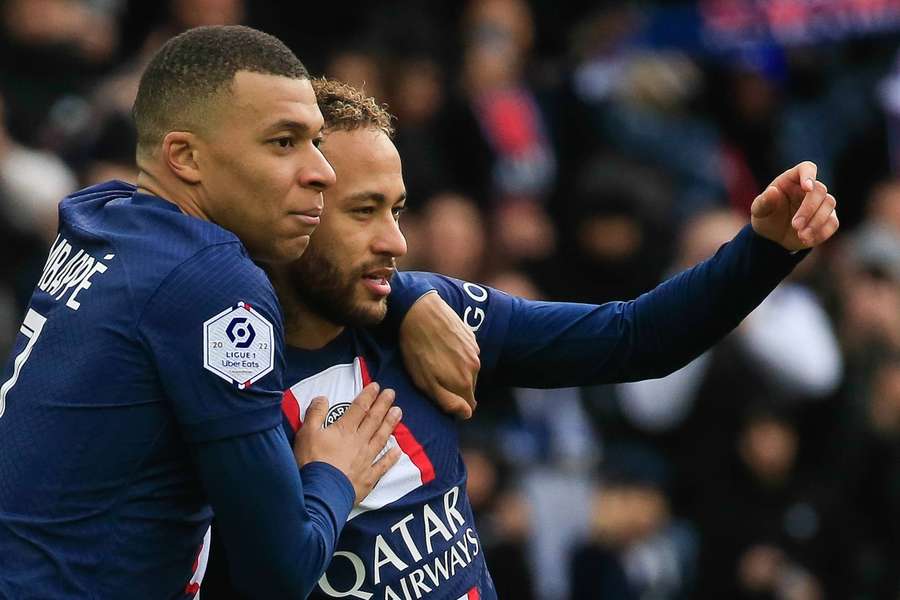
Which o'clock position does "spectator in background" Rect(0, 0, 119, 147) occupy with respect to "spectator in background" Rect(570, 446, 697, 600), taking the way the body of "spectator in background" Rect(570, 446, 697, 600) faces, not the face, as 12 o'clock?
"spectator in background" Rect(0, 0, 119, 147) is roughly at 3 o'clock from "spectator in background" Rect(570, 446, 697, 600).

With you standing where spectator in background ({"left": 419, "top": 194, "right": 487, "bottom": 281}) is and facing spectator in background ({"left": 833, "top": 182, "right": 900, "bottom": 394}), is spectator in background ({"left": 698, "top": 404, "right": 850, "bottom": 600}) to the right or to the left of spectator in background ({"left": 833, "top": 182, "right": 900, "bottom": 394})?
right

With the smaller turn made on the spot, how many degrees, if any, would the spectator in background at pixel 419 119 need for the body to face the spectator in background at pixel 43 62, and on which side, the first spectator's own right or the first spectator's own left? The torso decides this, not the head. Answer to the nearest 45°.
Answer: approximately 45° to the first spectator's own right

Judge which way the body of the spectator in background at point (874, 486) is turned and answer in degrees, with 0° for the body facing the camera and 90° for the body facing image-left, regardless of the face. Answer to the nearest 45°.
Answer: approximately 0°

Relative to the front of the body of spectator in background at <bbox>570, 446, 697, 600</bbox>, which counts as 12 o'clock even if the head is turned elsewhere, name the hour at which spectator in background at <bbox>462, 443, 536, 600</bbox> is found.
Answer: spectator in background at <bbox>462, 443, 536, 600</bbox> is roughly at 2 o'clock from spectator in background at <bbox>570, 446, 697, 600</bbox>.
